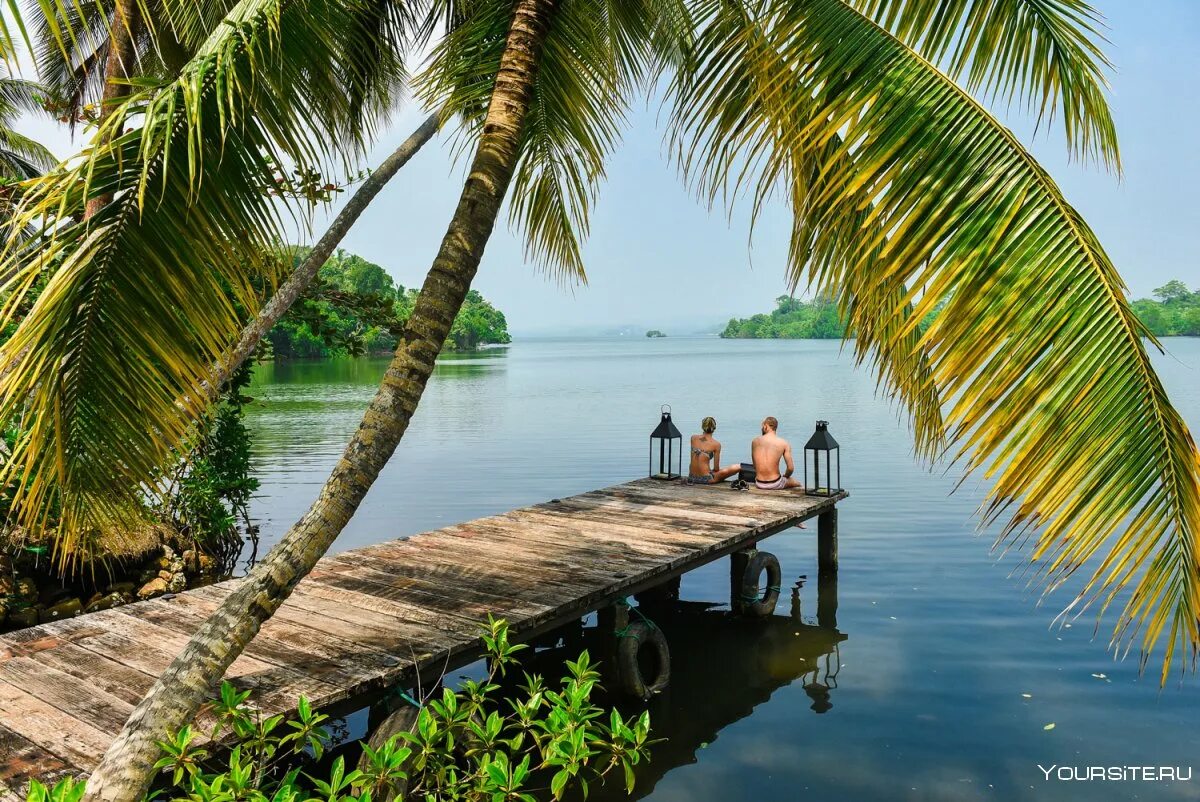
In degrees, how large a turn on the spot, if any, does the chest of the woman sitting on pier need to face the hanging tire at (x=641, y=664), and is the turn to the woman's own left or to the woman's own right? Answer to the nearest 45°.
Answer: approximately 135° to the woman's own right

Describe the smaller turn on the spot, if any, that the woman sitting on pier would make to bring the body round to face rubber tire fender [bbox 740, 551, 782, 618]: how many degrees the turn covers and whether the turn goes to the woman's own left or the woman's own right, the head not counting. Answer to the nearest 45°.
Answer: approximately 135° to the woman's own right

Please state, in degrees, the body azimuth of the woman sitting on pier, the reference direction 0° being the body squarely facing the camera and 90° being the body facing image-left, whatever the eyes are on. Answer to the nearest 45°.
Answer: approximately 225°

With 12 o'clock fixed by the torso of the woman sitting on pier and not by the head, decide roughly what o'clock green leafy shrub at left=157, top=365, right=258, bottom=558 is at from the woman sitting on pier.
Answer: The green leafy shrub is roughly at 7 o'clock from the woman sitting on pier.

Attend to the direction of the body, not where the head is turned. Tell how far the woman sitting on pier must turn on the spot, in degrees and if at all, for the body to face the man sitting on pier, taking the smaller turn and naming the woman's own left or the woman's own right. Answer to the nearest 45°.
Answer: approximately 90° to the woman's own right

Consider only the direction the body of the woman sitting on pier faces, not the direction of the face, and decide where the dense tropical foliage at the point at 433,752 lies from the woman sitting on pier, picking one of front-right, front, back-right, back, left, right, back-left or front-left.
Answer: back-right

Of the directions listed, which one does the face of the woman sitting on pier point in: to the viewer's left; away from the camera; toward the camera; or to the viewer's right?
away from the camera
